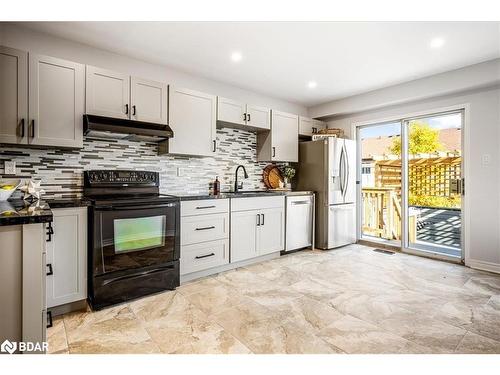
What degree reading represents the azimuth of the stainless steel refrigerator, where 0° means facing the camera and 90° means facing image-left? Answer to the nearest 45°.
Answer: approximately 315°

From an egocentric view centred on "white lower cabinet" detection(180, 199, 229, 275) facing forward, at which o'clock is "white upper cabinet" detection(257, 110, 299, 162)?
The white upper cabinet is roughly at 9 o'clock from the white lower cabinet.

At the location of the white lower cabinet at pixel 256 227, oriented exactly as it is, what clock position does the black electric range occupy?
The black electric range is roughly at 3 o'clock from the white lower cabinet.

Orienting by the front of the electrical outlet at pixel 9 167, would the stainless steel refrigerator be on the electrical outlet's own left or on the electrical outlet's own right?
on the electrical outlet's own left

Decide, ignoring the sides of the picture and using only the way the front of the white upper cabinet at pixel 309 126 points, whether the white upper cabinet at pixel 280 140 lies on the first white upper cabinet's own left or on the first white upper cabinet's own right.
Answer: on the first white upper cabinet's own right

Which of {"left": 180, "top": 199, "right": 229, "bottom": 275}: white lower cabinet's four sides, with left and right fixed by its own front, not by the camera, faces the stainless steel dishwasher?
left

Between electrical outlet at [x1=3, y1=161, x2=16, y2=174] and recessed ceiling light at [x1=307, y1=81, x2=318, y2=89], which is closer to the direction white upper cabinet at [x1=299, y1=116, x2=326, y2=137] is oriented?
the recessed ceiling light

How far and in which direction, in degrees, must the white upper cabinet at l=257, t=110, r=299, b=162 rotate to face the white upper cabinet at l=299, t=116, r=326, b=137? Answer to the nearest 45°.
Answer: approximately 90° to its left

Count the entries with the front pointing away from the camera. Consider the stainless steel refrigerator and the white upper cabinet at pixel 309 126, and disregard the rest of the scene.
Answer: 0
